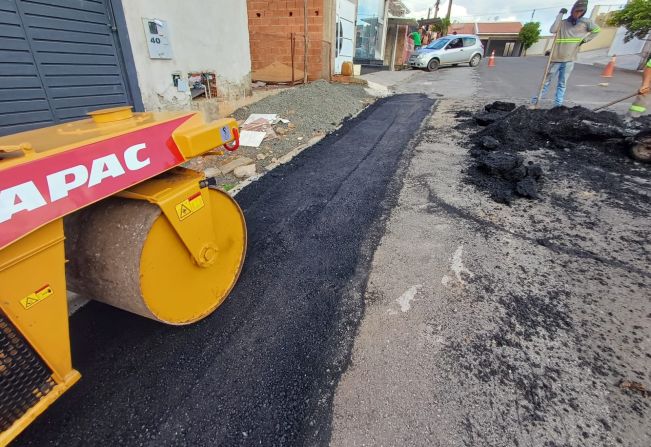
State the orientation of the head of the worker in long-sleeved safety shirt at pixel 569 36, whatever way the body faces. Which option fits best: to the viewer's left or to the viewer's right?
to the viewer's left

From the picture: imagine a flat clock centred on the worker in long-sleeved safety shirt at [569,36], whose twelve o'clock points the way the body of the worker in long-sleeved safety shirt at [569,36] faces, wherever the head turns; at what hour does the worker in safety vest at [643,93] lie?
the worker in safety vest at [643,93] is roughly at 10 o'clock from the worker in long-sleeved safety shirt at [569,36].

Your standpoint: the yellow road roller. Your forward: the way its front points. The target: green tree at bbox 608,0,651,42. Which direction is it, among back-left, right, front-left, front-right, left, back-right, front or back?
front-right

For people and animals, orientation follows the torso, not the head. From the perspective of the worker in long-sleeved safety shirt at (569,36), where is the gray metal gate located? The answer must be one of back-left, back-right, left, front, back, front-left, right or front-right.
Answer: front-right

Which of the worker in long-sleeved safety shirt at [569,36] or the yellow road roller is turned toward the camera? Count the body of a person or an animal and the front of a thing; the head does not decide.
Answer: the worker in long-sleeved safety shirt

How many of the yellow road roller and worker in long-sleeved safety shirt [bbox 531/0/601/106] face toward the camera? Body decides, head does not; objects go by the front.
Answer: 1

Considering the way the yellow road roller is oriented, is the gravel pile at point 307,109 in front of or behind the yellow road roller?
in front

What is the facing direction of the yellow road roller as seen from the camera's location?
facing away from the viewer and to the right of the viewer

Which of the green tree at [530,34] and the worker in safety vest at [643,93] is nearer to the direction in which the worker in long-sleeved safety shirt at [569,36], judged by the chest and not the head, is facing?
the worker in safety vest

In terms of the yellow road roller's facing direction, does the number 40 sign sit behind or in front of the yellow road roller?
in front

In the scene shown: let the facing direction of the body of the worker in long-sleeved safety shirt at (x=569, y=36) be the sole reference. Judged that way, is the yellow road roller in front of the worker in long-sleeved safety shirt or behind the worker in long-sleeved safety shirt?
in front

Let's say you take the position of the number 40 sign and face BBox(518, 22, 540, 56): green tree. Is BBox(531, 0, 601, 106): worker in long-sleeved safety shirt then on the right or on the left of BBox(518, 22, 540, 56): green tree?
right

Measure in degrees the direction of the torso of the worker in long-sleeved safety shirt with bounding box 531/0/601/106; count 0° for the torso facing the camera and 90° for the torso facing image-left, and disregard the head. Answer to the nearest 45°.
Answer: approximately 0°
